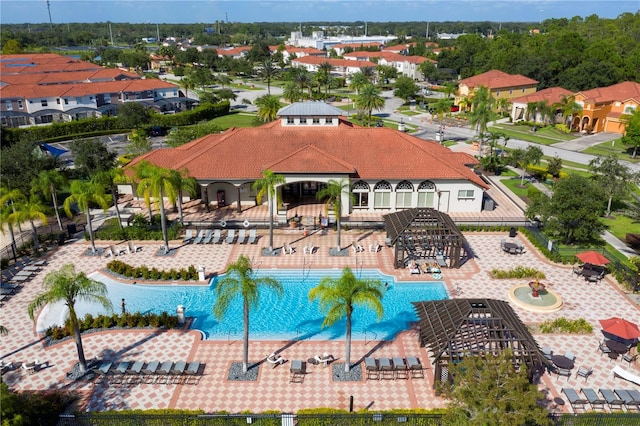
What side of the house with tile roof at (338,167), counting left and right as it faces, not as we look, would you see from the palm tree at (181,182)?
right

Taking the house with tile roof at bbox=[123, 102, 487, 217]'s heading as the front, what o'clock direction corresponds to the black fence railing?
The black fence railing is roughly at 12 o'clock from the house with tile roof.

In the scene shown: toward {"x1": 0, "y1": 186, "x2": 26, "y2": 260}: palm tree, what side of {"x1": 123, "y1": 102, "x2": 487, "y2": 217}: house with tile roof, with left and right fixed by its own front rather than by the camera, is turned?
right

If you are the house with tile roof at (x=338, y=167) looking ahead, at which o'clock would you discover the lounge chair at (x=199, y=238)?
The lounge chair is roughly at 2 o'clock from the house with tile roof.

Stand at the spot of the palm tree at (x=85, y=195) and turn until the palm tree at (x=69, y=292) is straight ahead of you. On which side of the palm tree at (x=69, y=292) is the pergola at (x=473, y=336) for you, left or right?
left

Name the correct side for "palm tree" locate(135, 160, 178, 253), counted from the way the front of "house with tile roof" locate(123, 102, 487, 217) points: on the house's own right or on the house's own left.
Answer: on the house's own right

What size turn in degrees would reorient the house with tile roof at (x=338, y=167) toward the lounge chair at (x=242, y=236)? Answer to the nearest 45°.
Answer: approximately 45° to its right

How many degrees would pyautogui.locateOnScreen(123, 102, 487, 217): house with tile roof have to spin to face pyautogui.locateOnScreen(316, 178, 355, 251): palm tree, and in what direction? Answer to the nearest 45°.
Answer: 0° — it already faces it

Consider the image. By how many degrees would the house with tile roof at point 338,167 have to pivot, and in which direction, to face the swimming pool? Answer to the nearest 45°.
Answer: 0° — it already faces it

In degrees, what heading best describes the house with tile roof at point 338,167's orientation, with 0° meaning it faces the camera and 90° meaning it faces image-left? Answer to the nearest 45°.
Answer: approximately 0°

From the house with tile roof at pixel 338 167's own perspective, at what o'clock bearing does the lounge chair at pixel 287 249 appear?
The lounge chair is roughly at 1 o'clock from the house with tile roof.

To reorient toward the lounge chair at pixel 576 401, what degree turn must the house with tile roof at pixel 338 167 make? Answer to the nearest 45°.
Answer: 0° — it already faces it
